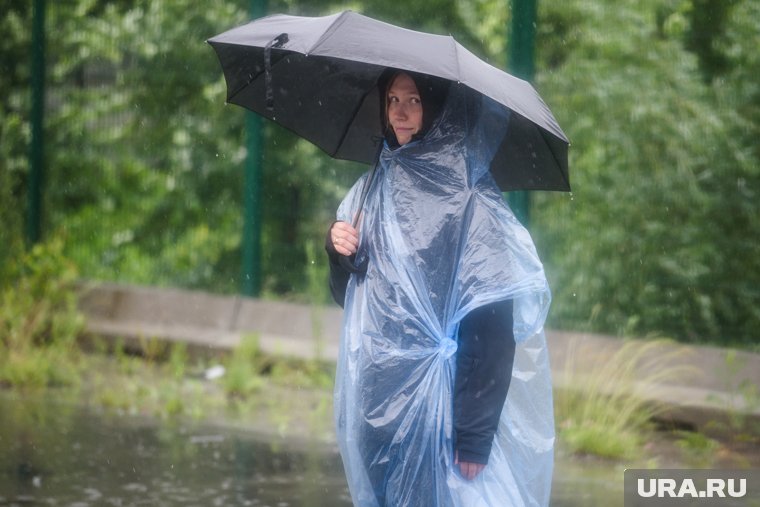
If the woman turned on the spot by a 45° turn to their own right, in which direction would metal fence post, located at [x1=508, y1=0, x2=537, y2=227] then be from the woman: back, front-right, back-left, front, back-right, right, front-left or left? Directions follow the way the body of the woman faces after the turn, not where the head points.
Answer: right

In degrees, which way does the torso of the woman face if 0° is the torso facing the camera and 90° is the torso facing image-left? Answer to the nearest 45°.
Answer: approximately 45°

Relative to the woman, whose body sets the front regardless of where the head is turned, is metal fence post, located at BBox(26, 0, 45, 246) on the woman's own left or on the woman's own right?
on the woman's own right

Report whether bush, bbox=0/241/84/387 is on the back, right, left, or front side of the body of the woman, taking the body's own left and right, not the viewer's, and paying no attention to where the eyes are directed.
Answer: right

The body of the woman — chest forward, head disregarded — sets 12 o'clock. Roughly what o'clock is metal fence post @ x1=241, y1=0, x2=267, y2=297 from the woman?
The metal fence post is roughly at 4 o'clock from the woman.
